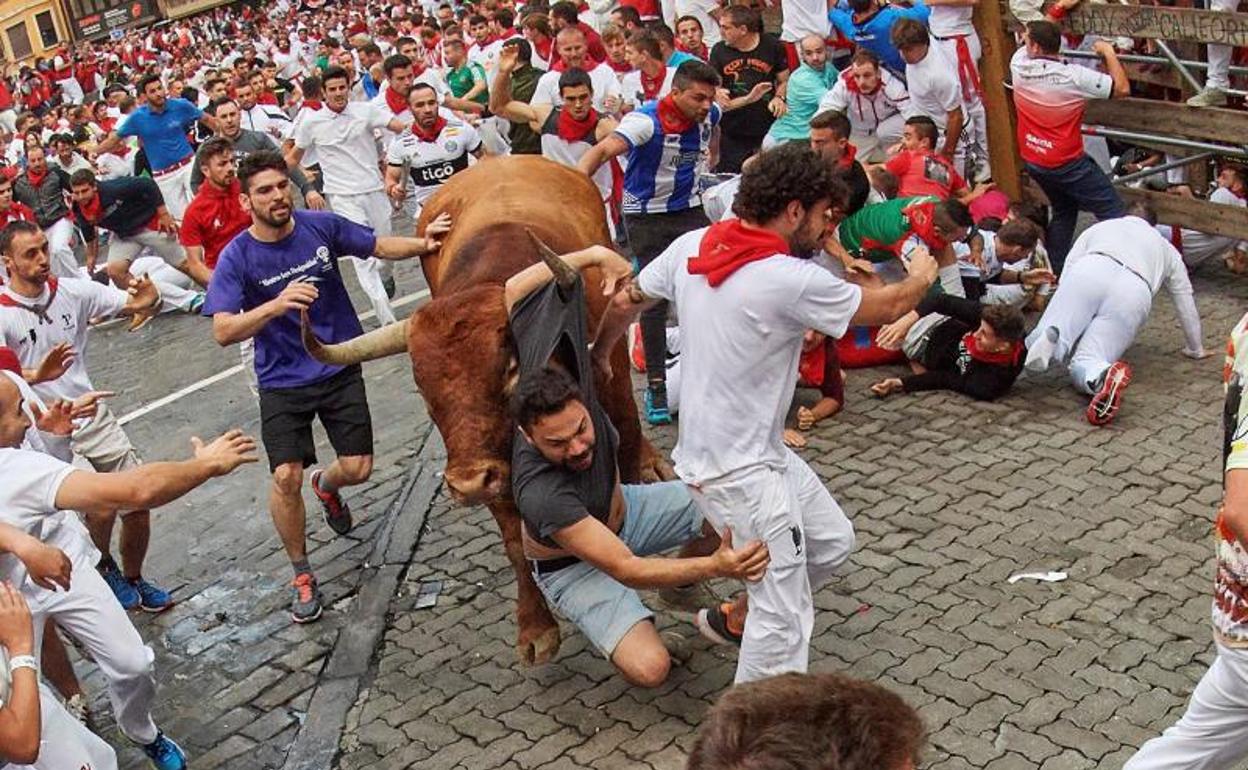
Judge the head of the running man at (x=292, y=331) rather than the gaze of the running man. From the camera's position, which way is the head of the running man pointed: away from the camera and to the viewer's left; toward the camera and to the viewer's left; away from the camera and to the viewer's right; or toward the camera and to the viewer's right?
toward the camera and to the viewer's right

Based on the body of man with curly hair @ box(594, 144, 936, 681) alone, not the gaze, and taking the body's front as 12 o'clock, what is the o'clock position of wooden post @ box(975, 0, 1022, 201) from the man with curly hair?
The wooden post is roughly at 11 o'clock from the man with curly hair.

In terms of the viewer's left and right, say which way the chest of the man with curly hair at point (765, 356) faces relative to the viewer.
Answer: facing away from the viewer and to the right of the viewer

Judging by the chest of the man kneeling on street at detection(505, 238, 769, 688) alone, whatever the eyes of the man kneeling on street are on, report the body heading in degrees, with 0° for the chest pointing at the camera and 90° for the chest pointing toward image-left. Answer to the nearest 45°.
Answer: approximately 315°

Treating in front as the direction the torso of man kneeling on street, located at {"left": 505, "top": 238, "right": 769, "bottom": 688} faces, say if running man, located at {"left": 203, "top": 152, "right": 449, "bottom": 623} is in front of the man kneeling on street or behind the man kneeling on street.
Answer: behind

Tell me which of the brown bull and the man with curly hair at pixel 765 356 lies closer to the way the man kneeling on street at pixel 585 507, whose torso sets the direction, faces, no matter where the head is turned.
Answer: the man with curly hair

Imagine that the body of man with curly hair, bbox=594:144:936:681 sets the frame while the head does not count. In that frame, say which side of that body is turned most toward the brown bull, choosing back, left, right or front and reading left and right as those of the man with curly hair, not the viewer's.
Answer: left

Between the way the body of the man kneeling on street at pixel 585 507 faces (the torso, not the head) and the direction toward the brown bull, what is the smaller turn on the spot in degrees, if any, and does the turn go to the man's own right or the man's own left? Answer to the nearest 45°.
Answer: approximately 135° to the man's own left

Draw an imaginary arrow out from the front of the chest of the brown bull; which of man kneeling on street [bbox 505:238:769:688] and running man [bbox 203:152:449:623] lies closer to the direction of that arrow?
the man kneeling on street

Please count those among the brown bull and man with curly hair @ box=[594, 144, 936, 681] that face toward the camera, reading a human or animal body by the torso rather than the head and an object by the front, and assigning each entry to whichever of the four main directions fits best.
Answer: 1
